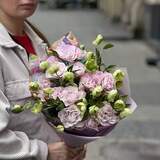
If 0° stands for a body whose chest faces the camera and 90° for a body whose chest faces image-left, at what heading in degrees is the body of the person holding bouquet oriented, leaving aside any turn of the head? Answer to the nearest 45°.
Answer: approximately 315°
